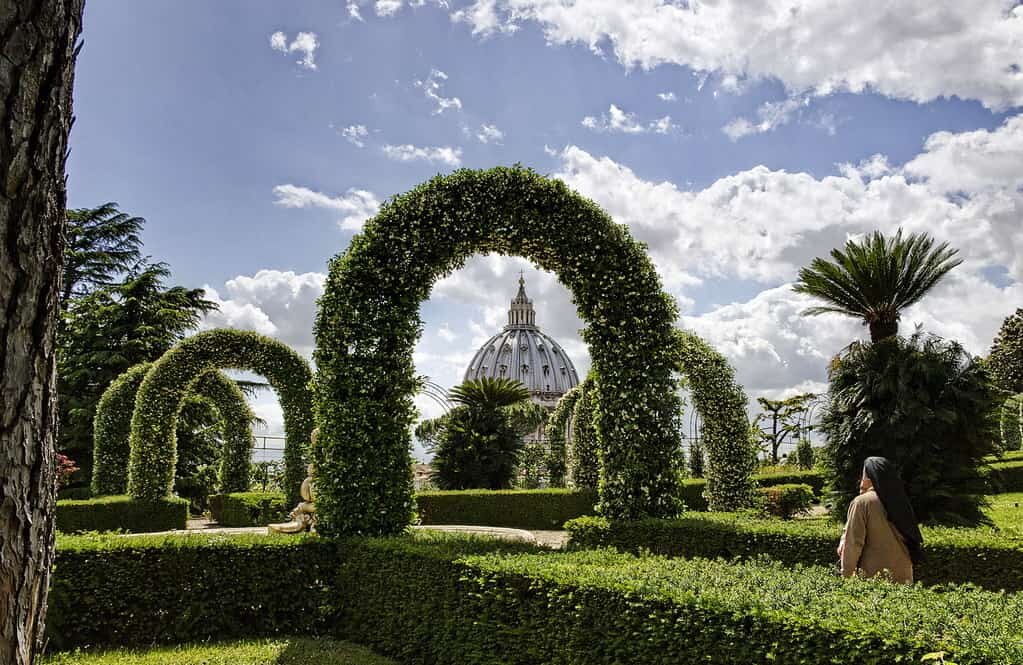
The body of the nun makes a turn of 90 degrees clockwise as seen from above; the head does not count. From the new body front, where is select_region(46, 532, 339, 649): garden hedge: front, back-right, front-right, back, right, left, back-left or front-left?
back-left

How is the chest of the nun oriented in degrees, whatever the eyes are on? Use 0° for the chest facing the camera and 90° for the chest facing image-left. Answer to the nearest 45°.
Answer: approximately 135°

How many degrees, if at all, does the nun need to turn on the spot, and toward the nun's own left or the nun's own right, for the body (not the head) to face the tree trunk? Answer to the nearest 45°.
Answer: approximately 135° to the nun's own left

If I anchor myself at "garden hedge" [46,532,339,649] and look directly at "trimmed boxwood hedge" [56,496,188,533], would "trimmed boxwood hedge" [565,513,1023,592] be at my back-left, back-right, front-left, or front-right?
back-right

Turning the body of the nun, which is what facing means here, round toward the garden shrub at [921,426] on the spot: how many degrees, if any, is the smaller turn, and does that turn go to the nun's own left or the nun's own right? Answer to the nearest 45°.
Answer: approximately 45° to the nun's own right

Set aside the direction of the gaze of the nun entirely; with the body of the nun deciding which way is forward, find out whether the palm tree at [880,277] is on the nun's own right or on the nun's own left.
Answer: on the nun's own right

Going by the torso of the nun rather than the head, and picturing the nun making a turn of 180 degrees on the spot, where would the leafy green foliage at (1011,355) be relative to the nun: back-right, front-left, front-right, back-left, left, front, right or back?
back-left
